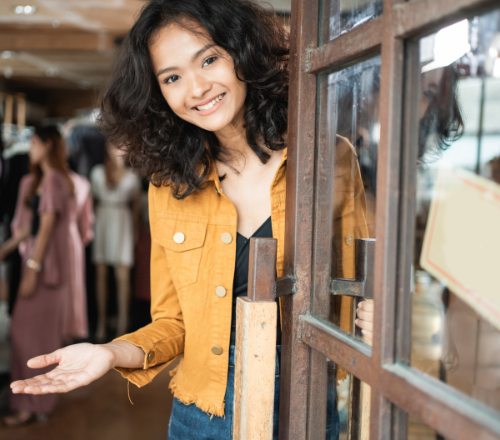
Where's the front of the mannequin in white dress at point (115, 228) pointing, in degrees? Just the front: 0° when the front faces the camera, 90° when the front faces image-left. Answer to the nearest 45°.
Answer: approximately 0°

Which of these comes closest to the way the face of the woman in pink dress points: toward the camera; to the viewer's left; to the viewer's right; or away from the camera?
to the viewer's left

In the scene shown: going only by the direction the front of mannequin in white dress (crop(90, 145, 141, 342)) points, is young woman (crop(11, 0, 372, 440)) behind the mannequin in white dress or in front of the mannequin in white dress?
in front

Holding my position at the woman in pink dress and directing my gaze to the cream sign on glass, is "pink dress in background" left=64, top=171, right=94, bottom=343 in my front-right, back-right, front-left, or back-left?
back-left
